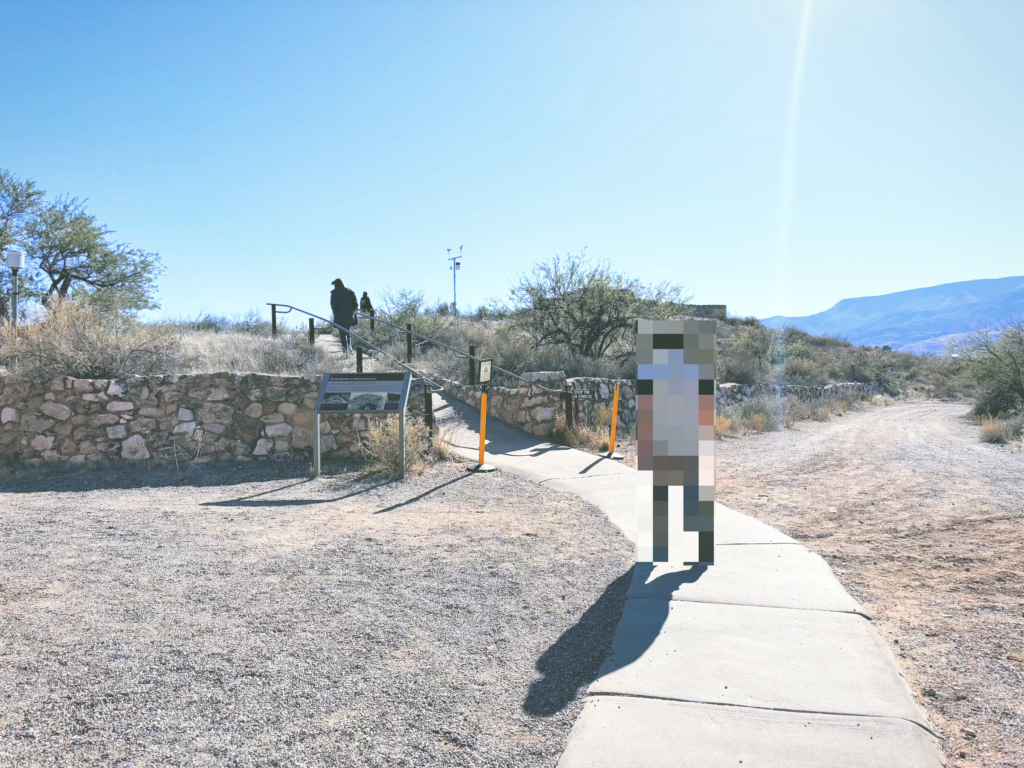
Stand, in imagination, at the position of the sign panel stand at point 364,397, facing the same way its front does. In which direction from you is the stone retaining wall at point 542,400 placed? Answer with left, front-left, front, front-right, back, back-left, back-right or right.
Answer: back-left

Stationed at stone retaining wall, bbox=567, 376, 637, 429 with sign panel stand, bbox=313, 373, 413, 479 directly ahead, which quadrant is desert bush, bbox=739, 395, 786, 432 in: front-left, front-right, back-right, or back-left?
back-left

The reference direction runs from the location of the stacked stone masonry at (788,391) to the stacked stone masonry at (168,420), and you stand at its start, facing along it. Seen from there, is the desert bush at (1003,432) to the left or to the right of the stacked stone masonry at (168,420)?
left

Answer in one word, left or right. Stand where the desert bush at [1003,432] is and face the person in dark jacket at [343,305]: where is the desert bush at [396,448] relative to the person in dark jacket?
left

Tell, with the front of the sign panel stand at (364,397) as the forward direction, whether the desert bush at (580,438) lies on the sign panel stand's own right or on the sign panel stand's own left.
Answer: on the sign panel stand's own left

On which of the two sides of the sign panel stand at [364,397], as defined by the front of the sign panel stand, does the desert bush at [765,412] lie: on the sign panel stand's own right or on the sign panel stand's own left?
on the sign panel stand's own left

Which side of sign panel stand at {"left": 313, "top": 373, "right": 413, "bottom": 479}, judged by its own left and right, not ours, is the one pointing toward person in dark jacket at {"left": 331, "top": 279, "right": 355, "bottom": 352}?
back

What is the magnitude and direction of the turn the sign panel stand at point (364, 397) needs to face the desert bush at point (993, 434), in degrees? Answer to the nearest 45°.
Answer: approximately 90° to its left

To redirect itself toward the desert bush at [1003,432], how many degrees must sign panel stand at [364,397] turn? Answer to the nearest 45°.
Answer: approximately 90° to its left

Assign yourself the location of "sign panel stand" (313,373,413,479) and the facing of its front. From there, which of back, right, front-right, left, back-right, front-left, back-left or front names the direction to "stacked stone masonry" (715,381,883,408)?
back-left

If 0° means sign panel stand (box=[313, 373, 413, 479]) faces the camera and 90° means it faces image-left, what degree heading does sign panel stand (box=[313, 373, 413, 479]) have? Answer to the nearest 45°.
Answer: approximately 0°
